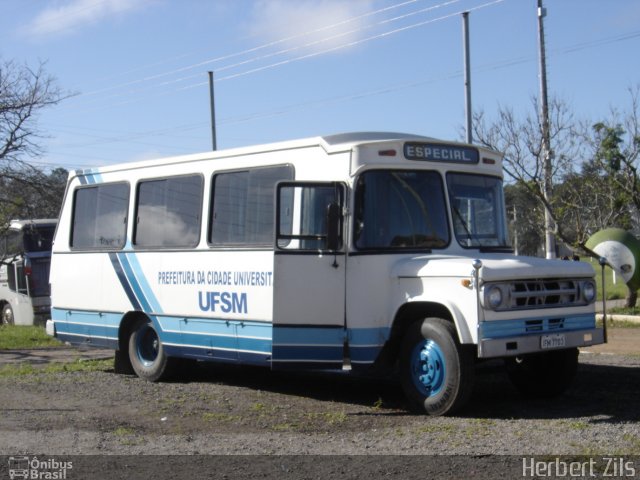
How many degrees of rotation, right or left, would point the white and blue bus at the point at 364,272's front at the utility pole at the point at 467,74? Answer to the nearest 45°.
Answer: approximately 135° to its left

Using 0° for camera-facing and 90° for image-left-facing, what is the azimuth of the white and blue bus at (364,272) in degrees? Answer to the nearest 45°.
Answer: approximately 315°

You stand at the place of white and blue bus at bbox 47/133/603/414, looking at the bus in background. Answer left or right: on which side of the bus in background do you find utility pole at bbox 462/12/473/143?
right

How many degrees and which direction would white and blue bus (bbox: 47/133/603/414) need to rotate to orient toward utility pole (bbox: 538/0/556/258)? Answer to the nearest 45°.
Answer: approximately 90° to its left

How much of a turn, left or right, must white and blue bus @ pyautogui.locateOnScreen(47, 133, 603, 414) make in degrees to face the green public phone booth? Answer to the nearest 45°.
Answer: approximately 90° to its left

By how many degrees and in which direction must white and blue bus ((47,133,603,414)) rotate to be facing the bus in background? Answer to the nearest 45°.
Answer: approximately 180°
